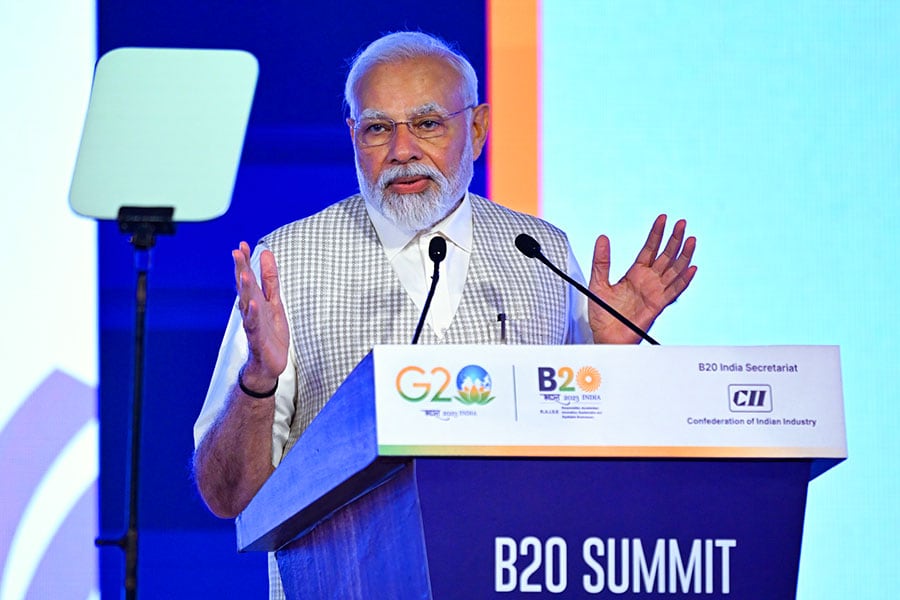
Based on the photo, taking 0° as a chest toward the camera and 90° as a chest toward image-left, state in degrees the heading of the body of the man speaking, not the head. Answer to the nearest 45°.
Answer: approximately 0°

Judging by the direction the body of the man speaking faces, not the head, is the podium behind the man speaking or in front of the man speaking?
in front
